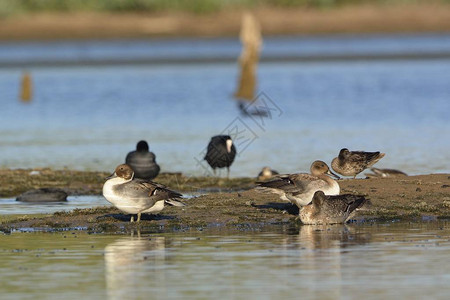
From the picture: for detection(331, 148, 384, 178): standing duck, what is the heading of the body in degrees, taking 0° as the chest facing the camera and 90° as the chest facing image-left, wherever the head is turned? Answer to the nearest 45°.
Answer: approximately 90°

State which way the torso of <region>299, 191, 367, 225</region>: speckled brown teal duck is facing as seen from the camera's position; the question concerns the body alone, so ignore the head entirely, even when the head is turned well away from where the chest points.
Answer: to the viewer's left

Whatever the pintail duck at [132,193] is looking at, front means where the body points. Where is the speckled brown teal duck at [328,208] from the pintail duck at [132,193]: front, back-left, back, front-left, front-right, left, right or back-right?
back

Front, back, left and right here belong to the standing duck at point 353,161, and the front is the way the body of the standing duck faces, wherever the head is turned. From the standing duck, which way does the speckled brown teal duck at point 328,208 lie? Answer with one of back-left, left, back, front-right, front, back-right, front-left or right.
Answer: left

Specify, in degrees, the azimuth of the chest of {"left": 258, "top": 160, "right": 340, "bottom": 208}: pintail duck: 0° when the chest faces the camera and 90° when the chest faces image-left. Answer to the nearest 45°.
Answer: approximately 270°

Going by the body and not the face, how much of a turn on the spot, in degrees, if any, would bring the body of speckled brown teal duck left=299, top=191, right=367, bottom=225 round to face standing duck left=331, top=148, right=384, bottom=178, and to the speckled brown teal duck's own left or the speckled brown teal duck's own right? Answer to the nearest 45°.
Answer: approximately 90° to the speckled brown teal duck's own right

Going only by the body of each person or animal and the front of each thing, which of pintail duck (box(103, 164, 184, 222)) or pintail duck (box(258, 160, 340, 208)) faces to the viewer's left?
pintail duck (box(103, 164, 184, 222))

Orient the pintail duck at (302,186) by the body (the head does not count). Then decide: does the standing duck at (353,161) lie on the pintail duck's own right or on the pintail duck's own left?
on the pintail duck's own left

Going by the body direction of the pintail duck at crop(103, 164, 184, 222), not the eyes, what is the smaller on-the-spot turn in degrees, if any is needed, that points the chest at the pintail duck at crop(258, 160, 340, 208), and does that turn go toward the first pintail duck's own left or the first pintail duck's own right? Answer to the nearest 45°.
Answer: approximately 180°

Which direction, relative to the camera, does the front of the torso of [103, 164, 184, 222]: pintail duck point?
to the viewer's left
